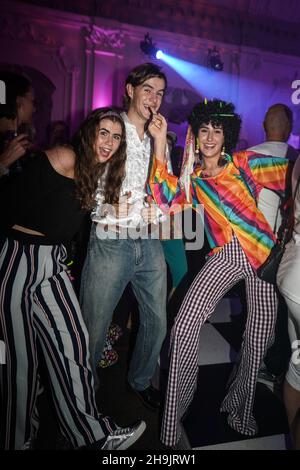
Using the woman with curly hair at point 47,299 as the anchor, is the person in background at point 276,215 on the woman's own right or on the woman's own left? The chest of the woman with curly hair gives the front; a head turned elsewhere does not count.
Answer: on the woman's own left

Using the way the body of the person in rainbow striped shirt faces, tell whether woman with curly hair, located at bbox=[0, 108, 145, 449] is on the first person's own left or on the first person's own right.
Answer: on the first person's own right

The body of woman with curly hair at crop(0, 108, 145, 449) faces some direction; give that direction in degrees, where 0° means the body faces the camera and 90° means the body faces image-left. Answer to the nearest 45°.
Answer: approximately 315°

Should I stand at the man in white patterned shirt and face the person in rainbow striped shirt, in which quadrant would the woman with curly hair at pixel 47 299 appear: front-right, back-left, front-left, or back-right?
back-right

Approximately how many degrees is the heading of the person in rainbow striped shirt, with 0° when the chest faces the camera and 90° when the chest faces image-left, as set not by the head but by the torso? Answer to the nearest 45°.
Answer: approximately 0°
